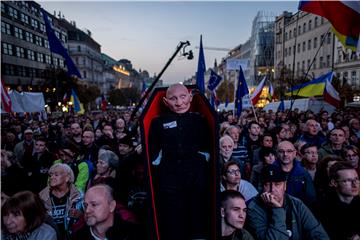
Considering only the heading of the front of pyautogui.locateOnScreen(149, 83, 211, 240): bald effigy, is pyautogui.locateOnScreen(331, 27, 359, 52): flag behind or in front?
behind

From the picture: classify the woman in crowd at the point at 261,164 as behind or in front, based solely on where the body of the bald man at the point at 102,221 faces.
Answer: behind

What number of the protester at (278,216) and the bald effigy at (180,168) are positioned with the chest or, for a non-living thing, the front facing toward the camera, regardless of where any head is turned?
2

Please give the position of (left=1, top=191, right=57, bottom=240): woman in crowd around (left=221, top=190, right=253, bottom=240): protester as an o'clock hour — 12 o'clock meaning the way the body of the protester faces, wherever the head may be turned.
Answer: The woman in crowd is roughly at 4 o'clock from the protester.

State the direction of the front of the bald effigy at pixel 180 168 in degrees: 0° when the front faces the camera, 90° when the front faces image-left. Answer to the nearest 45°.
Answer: approximately 0°

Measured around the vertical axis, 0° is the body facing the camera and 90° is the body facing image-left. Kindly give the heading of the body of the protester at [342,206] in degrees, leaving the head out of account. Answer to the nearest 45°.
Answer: approximately 315°

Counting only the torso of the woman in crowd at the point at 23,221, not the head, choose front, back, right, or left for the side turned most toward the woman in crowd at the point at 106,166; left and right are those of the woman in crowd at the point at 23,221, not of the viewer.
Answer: back

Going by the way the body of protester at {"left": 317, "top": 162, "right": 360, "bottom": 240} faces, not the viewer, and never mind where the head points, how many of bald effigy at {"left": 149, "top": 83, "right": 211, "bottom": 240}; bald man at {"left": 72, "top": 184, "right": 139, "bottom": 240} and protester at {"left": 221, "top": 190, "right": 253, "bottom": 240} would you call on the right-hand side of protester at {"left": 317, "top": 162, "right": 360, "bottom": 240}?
3

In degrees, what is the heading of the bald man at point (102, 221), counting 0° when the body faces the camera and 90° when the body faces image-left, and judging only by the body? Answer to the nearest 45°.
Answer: approximately 45°

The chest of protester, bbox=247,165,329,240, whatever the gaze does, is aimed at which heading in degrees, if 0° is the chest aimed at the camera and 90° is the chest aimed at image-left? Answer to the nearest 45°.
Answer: approximately 0°

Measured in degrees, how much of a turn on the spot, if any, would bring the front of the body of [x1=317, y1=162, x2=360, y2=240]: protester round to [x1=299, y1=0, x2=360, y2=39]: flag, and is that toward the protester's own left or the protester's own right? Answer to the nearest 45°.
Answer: approximately 135° to the protester's own left

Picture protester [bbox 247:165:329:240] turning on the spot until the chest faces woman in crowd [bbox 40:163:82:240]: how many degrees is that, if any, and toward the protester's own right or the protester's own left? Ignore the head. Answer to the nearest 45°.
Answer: approximately 90° to the protester's own right

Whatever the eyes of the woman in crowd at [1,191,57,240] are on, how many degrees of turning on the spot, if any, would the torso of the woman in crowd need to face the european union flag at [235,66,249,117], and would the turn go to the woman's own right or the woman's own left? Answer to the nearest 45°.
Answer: approximately 180°
